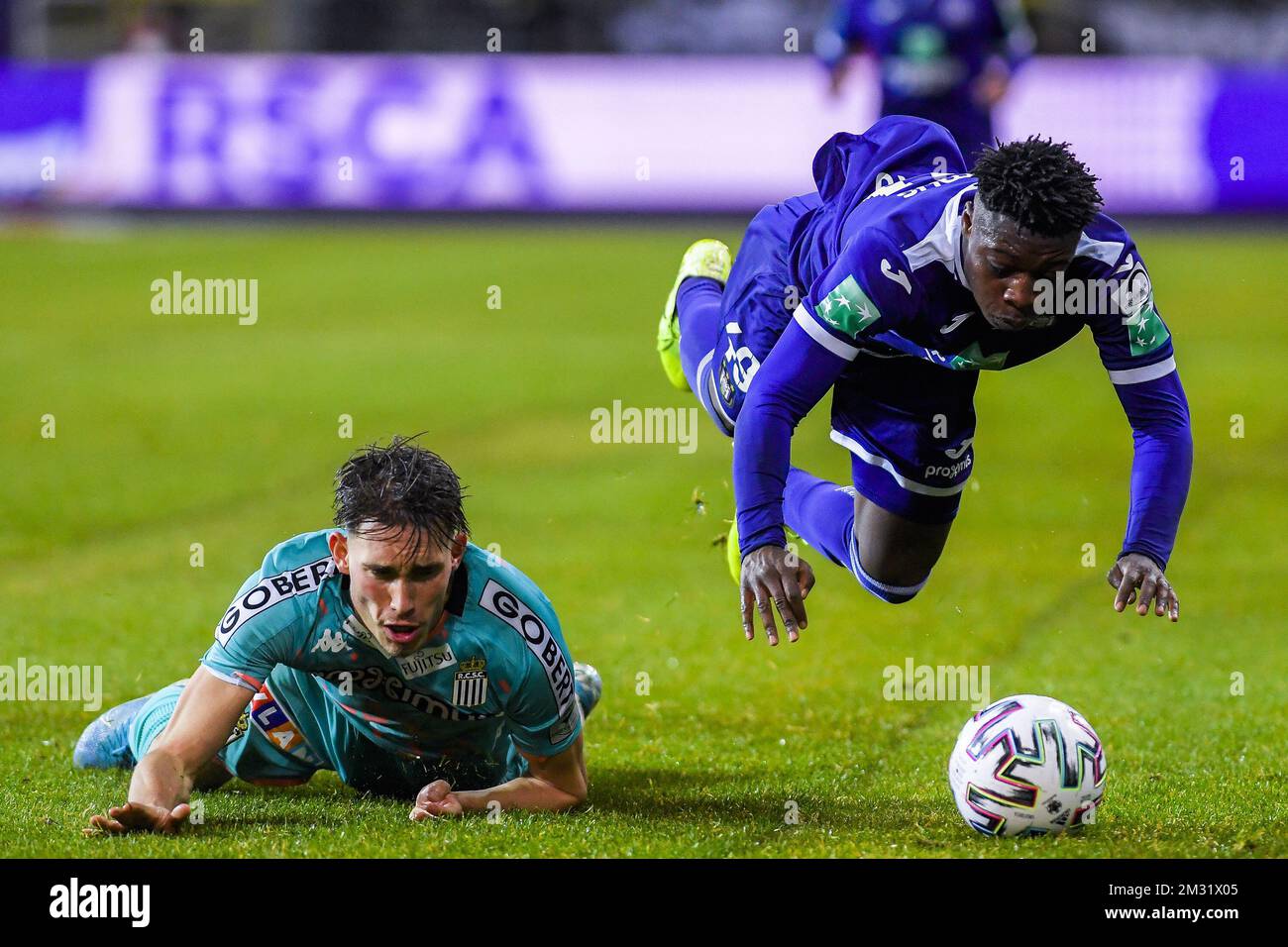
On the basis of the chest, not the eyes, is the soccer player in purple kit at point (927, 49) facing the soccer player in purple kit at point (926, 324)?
yes

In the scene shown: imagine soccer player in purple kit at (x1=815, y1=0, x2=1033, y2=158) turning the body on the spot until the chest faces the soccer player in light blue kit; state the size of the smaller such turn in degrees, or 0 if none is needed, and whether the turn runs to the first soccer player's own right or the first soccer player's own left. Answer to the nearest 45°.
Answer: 0° — they already face them

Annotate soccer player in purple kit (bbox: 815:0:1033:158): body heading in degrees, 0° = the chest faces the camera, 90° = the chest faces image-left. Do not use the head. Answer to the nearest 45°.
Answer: approximately 0°

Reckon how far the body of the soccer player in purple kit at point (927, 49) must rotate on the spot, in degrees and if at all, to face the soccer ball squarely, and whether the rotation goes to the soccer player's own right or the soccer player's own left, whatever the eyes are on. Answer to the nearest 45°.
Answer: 0° — they already face it
